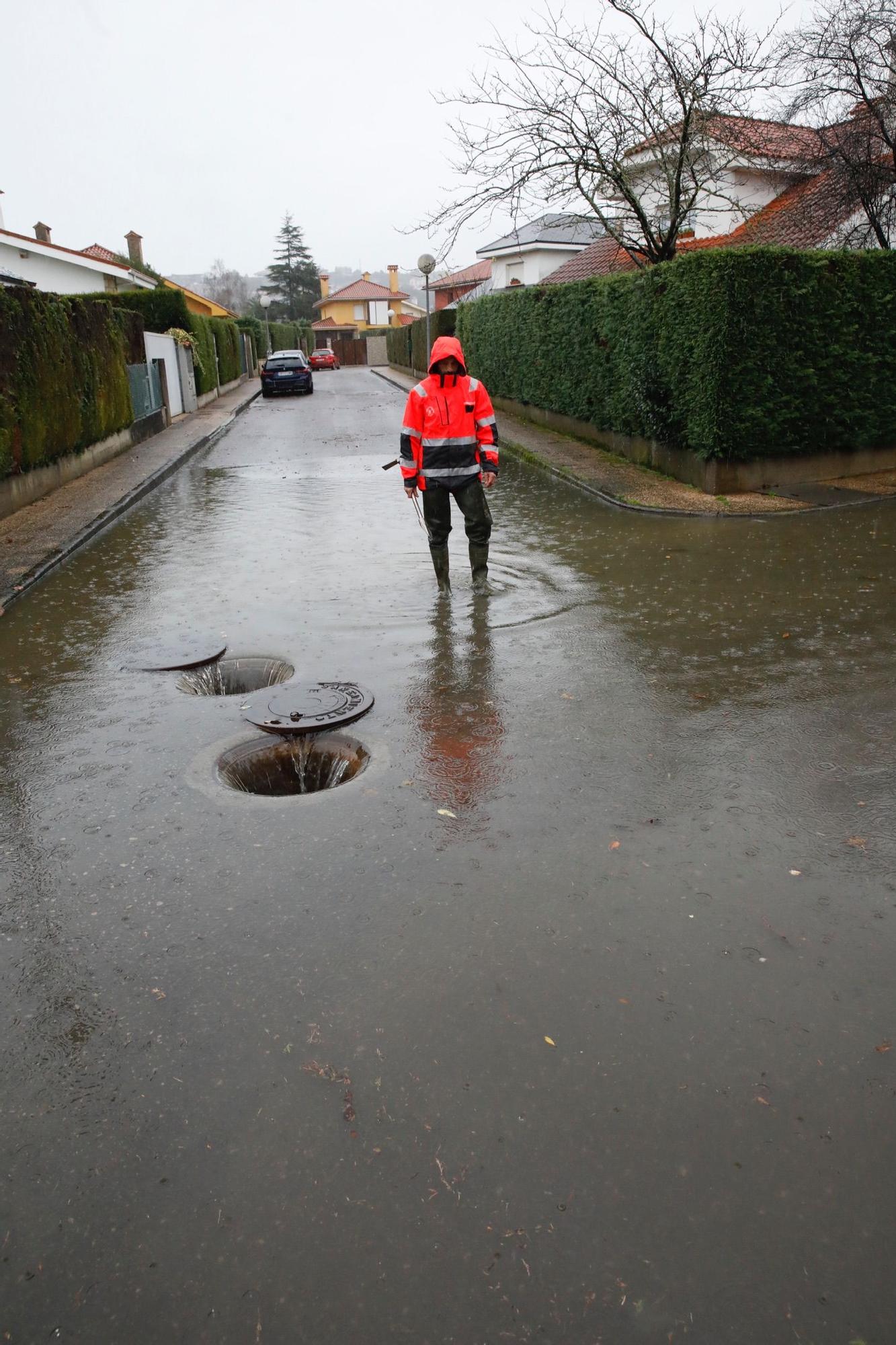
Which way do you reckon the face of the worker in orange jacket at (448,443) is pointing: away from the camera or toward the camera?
toward the camera

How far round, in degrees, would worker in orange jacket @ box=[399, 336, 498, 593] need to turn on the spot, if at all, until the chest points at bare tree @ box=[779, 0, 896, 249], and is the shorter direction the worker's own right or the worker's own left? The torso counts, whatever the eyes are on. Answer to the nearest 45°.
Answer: approximately 135° to the worker's own left

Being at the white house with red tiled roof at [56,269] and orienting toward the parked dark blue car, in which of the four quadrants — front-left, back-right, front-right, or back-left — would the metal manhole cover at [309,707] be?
front-right

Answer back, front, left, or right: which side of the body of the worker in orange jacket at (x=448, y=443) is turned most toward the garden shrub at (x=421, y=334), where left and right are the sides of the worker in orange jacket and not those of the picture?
back

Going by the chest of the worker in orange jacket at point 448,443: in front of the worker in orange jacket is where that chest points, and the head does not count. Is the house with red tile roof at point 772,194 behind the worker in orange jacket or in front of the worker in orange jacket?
behind

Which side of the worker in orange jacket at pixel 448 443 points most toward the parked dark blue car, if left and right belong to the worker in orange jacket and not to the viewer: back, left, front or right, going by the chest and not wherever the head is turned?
back

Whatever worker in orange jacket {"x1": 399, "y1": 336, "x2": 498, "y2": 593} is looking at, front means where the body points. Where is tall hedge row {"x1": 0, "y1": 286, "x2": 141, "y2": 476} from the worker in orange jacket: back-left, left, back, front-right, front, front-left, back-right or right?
back-right

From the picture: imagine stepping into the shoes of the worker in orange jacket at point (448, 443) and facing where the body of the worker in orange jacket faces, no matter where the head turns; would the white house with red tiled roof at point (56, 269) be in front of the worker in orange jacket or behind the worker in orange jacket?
behind

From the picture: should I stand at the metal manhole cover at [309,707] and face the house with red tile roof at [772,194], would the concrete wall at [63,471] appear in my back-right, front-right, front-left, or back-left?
front-left

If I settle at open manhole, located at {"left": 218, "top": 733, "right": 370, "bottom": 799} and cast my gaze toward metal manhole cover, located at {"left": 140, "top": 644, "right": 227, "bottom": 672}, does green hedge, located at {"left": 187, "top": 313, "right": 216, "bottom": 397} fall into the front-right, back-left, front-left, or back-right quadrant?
front-right

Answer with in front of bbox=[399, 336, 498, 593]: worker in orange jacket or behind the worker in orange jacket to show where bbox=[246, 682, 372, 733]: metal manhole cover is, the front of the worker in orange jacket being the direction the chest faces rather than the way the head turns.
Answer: in front

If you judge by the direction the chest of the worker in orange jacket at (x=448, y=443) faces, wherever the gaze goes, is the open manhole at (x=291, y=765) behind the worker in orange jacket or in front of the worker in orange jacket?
in front

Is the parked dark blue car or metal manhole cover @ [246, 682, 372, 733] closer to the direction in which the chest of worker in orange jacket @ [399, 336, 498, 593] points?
the metal manhole cover

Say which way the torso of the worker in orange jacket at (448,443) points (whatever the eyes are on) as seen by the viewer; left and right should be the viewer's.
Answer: facing the viewer
